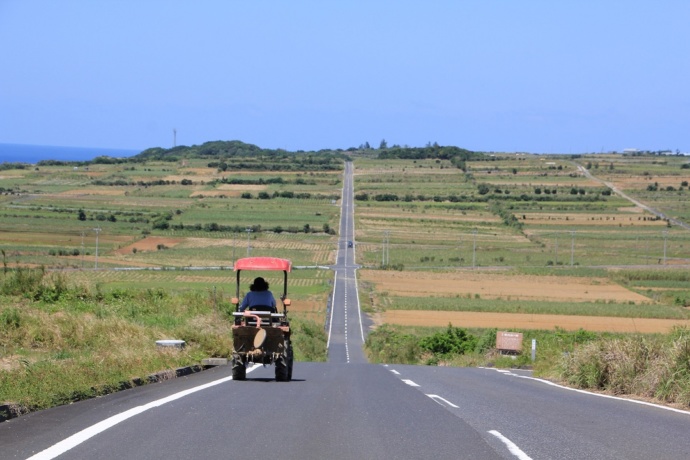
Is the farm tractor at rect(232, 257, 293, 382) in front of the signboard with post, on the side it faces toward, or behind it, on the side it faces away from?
in front

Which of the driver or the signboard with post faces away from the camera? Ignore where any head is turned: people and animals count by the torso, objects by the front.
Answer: the driver

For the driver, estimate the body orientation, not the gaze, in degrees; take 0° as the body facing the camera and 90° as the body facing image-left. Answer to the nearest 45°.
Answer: approximately 180°

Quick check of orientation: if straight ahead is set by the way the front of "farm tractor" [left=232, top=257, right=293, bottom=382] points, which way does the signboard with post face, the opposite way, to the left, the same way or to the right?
the opposite way

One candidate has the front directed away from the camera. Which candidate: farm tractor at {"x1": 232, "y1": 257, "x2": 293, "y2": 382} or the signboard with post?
the farm tractor

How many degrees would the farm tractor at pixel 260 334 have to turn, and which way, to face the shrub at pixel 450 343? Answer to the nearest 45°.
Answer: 0° — it already faces it

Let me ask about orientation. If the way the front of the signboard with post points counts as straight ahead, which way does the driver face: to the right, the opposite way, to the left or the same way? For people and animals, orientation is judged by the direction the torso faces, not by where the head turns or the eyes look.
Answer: the opposite way

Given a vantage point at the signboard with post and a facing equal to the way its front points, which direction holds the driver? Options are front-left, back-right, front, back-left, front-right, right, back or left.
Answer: front

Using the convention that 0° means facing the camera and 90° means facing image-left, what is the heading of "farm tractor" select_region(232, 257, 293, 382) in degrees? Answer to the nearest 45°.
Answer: approximately 180°

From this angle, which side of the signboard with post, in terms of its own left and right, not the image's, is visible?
front
